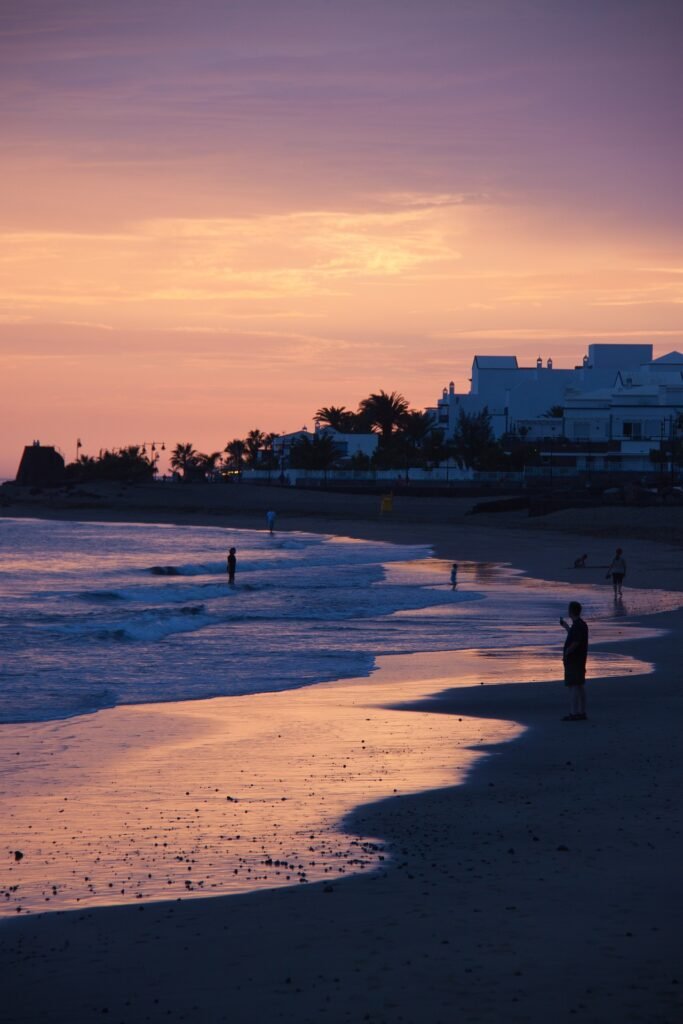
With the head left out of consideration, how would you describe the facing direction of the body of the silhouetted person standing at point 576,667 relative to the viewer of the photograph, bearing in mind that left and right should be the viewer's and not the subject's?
facing to the left of the viewer
